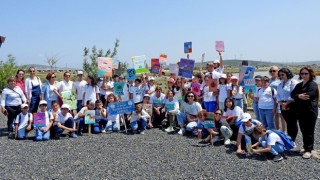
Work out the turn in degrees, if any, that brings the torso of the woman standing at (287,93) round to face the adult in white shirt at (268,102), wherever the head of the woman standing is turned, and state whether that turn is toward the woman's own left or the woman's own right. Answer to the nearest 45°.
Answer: approximately 90° to the woman's own right

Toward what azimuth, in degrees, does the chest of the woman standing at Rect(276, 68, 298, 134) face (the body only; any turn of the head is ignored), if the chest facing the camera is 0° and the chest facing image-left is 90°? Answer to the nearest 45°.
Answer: approximately 45°

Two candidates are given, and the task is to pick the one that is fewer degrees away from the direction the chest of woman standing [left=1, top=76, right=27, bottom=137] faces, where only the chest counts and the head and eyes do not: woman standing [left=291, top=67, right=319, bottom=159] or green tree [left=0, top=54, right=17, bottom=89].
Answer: the woman standing

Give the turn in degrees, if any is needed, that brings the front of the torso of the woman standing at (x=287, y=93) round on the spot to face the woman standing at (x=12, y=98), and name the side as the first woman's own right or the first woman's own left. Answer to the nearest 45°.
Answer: approximately 45° to the first woman's own right
